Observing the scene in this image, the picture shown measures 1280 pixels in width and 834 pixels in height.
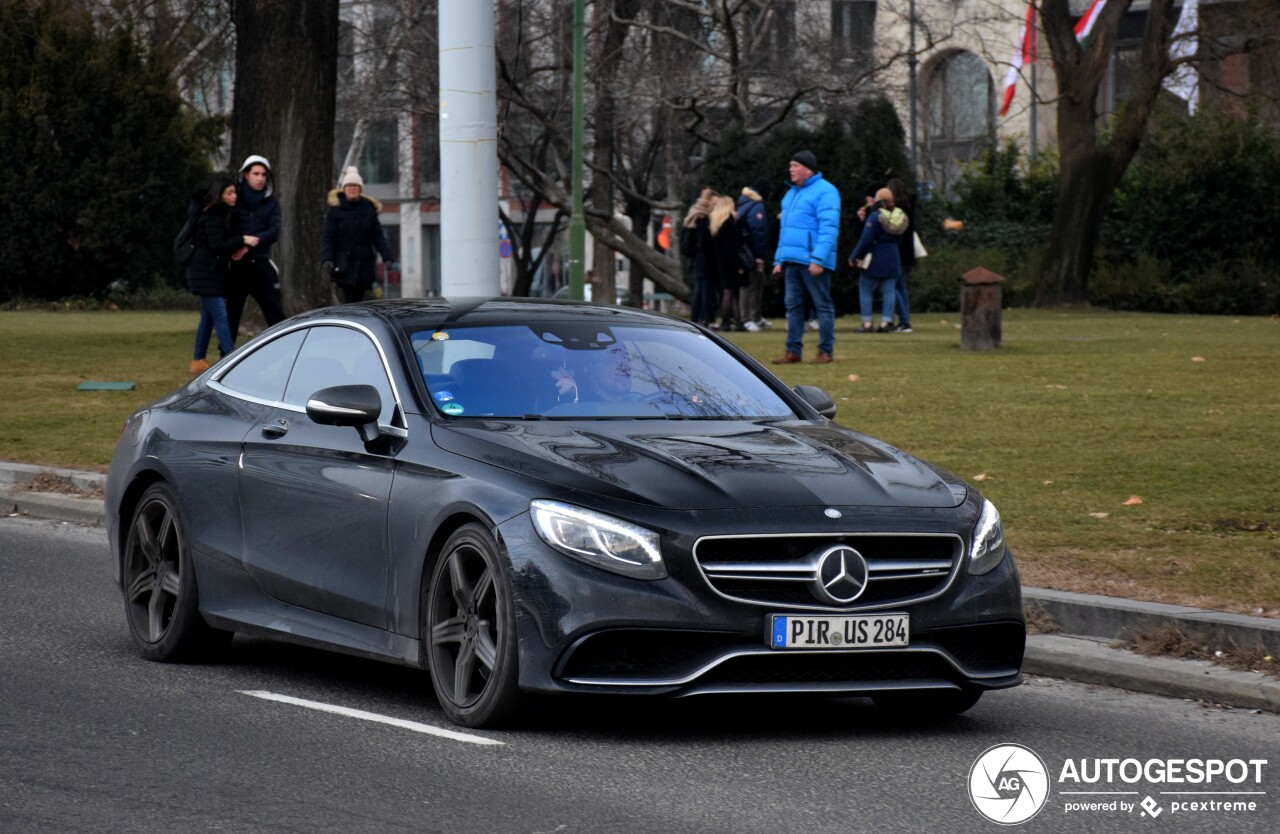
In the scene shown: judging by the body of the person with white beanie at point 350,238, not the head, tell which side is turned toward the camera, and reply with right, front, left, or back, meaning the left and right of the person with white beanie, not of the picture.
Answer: front

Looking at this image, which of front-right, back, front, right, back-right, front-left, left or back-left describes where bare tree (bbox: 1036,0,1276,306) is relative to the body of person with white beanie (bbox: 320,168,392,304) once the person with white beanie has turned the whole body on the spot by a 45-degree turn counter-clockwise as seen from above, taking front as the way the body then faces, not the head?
left

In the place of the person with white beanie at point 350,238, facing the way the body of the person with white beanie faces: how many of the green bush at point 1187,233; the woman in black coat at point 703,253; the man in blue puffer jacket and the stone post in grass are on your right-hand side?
0

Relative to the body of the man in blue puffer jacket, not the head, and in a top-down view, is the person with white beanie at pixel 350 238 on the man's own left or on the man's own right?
on the man's own right

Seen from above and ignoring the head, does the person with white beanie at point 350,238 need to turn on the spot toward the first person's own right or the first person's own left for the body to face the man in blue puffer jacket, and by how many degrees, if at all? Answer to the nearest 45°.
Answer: approximately 90° to the first person's own left

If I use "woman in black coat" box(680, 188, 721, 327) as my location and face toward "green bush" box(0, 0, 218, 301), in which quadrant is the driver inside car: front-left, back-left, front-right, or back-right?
back-left

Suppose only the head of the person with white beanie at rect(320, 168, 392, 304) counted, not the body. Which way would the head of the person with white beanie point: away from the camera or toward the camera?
toward the camera

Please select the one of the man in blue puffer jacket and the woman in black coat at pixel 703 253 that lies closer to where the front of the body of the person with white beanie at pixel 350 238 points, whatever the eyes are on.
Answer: the man in blue puffer jacket
